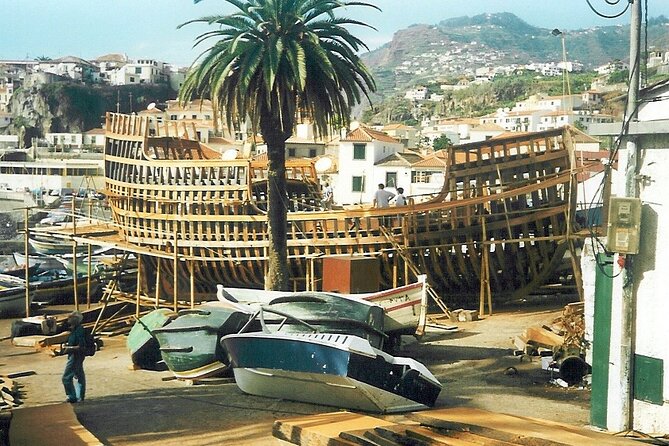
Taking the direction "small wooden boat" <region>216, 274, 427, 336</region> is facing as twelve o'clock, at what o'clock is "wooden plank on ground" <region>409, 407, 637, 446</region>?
The wooden plank on ground is roughly at 3 o'clock from the small wooden boat.

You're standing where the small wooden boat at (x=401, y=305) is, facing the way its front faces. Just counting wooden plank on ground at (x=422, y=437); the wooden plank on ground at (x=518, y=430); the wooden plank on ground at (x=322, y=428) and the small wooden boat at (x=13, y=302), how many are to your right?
3

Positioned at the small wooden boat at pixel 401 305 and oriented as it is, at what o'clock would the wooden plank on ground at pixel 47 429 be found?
The wooden plank on ground is roughly at 4 o'clock from the small wooden boat.

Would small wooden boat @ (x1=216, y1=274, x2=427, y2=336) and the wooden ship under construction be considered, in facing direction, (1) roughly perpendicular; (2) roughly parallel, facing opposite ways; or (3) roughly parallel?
roughly parallel

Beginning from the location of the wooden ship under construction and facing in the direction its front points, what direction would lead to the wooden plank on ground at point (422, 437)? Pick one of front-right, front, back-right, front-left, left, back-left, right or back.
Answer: right

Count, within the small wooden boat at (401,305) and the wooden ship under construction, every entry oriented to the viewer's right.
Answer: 2

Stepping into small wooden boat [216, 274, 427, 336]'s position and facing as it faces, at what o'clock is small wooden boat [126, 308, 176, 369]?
small wooden boat [126, 308, 176, 369] is roughly at 6 o'clock from small wooden boat [216, 274, 427, 336].

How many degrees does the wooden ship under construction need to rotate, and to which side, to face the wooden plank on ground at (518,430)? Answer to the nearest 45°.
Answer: approximately 90° to its right

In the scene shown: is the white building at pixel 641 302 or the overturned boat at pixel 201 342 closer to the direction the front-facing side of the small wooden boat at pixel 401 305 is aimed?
the white building

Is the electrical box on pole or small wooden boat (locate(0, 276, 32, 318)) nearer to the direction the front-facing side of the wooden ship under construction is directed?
the electrical box on pole

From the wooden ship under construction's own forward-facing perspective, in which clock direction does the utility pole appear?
The utility pole is roughly at 3 o'clock from the wooden ship under construction.

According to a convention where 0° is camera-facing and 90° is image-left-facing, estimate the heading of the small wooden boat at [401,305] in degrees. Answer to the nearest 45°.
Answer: approximately 270°

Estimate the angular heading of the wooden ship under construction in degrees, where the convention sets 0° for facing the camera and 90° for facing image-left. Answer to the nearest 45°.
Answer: approximately 270°

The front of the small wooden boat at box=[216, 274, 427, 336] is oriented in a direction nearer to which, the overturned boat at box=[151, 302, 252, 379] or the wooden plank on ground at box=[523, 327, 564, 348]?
the wooden plank on ground
